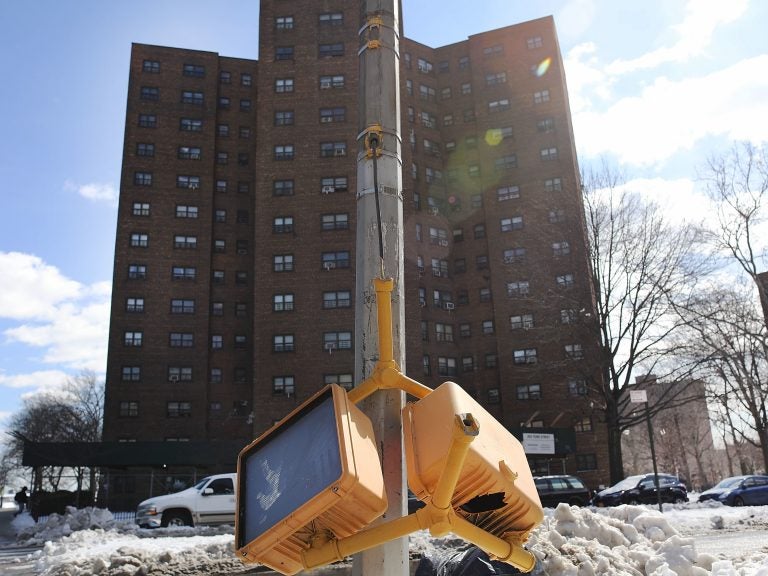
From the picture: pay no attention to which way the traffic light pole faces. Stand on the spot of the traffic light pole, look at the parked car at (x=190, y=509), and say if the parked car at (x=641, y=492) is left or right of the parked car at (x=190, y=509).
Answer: right

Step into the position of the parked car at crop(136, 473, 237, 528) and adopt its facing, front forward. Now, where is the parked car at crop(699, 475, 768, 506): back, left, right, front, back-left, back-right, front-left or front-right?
back

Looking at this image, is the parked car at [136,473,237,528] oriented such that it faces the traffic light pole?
no

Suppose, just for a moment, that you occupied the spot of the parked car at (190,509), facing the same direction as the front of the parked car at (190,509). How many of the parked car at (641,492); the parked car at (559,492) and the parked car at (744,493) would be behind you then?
3

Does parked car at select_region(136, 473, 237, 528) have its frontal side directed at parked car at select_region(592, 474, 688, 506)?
no

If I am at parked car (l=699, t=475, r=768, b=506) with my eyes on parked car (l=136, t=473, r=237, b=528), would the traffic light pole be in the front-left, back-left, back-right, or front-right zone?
front-left

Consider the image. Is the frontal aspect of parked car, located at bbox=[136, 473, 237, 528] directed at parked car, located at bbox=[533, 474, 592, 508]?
no
